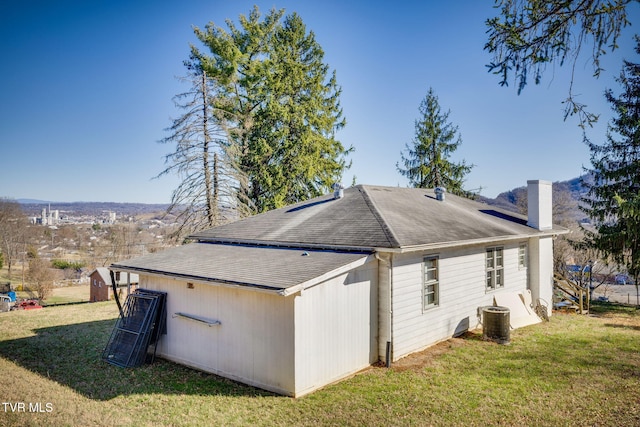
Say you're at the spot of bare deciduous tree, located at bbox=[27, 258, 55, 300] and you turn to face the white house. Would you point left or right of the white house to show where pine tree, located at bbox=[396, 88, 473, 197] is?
left

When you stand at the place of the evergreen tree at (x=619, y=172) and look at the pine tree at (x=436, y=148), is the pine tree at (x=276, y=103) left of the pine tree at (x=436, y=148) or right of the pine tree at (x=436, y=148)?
left

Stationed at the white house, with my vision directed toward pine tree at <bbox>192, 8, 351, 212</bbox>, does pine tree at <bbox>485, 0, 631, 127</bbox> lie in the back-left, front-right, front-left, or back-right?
back-right

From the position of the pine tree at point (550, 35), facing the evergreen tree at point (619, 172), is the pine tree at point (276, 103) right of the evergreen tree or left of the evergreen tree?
left
